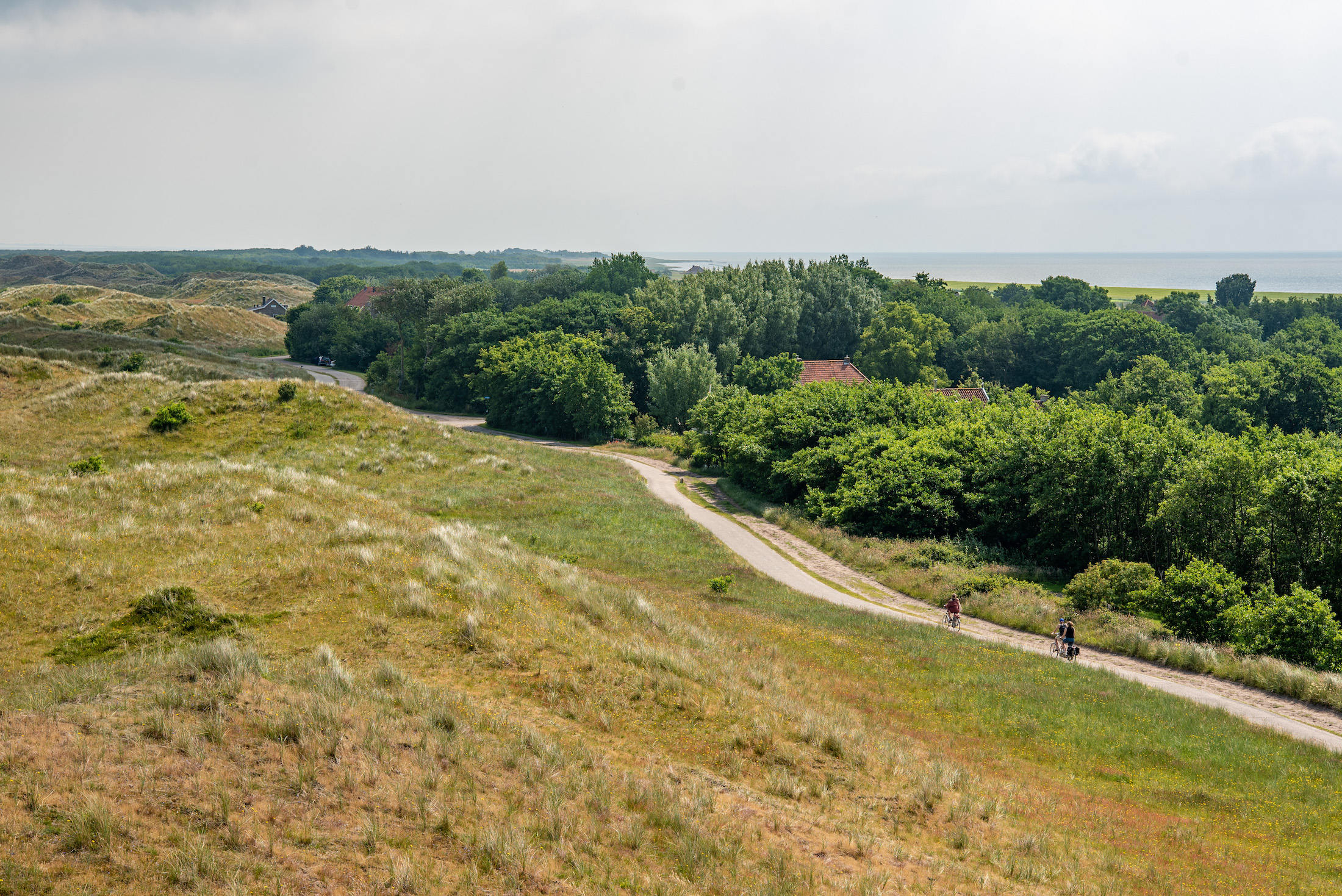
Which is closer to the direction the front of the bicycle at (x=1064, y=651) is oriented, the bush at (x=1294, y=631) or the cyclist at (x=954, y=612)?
the cyclist

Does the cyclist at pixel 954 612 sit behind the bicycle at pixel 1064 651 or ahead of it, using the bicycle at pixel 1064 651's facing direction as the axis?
ahead

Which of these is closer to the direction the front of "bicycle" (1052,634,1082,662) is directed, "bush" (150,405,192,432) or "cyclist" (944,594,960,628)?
the cyclist

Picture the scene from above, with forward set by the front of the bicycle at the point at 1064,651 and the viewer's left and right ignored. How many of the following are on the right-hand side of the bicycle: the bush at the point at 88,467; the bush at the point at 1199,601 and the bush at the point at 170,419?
1

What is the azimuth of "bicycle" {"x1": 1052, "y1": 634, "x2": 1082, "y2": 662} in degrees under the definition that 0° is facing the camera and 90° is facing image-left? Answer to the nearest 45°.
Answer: approximately 135°

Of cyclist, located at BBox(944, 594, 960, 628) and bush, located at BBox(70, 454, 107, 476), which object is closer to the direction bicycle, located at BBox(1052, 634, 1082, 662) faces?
the cyclist

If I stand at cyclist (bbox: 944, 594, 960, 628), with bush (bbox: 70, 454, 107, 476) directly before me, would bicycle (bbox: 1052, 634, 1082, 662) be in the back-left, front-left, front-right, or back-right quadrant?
back-left

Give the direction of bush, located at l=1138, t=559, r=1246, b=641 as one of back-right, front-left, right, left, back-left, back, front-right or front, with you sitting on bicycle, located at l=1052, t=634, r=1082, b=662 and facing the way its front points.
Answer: right

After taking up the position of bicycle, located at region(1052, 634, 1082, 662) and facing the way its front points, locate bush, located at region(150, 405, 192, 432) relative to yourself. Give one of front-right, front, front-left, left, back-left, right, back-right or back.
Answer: front-left

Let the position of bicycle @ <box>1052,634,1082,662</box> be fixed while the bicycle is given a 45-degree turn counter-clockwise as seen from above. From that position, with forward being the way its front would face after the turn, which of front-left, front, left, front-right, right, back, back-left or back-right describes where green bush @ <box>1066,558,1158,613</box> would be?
right
